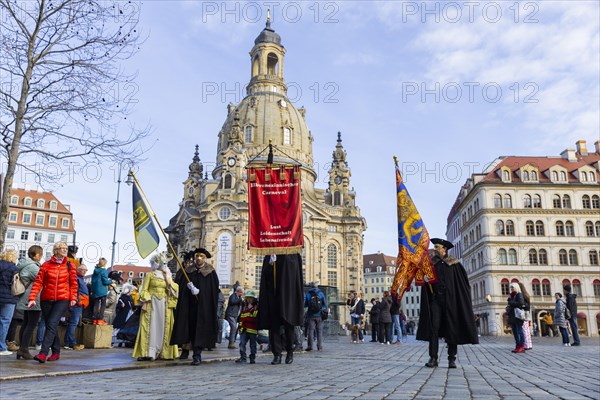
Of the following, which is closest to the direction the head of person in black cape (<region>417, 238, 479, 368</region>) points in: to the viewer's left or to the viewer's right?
to the viewer's left

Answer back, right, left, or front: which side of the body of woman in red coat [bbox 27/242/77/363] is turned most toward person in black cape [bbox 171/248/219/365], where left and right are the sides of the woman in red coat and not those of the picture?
left

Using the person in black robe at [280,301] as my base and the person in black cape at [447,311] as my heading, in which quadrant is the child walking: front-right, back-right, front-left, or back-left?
back-left

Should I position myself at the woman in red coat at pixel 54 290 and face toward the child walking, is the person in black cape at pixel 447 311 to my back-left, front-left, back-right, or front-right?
front-right

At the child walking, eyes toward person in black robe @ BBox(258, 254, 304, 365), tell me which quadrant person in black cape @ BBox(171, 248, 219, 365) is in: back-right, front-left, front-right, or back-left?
back-right

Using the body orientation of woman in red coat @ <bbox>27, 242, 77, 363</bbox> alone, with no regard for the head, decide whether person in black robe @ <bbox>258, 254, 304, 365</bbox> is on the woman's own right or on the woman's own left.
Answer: on the woman's own left

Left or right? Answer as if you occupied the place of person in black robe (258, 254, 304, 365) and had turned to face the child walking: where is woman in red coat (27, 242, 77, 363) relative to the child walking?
left

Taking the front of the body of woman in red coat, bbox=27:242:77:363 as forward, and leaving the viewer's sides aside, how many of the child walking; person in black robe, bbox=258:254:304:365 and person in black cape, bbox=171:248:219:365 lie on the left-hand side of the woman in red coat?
3

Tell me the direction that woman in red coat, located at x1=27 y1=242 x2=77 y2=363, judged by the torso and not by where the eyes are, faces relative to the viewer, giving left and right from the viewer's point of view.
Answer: facing the viewer

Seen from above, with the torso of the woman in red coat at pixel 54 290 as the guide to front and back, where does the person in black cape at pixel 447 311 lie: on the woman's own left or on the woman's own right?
on the woman's own left

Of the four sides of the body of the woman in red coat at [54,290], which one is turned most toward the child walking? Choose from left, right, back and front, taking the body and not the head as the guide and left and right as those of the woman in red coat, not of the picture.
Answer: left
